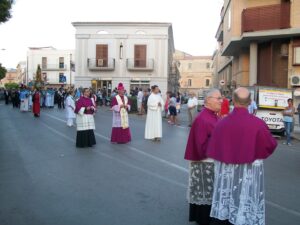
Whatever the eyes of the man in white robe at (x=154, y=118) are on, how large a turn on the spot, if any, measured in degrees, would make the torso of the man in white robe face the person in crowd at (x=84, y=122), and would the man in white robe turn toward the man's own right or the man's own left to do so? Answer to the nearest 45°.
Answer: approximately 90° to the man's own right

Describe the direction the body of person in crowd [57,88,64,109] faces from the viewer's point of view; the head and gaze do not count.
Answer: toward the camera

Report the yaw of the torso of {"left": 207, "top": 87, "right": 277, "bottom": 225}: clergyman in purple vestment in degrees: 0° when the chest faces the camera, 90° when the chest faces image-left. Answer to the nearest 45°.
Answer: approximately 180°

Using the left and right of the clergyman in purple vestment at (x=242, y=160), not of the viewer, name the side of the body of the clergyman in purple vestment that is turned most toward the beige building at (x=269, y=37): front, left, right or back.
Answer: front

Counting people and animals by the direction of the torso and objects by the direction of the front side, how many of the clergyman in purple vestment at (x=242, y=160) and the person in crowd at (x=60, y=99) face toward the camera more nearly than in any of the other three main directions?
1

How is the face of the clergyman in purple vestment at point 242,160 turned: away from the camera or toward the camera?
away from the camera

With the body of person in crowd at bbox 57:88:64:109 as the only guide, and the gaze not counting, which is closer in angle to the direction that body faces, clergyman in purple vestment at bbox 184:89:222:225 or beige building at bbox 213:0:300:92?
the clergyman in purple vestment

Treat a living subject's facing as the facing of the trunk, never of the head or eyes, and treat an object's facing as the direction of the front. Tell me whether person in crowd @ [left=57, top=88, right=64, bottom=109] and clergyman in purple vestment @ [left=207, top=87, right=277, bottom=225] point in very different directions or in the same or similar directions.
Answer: very different directions

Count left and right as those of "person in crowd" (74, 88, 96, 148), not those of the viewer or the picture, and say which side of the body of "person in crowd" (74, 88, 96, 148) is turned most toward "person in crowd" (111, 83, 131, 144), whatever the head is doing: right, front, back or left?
left

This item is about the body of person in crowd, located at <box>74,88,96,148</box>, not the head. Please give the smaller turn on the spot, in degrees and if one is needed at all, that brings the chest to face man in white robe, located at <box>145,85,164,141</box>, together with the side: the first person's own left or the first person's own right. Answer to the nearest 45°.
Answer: approximately 90° to the first person's own left

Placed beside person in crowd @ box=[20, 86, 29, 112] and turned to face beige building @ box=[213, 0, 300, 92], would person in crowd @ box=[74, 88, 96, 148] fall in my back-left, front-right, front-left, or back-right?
front-right
